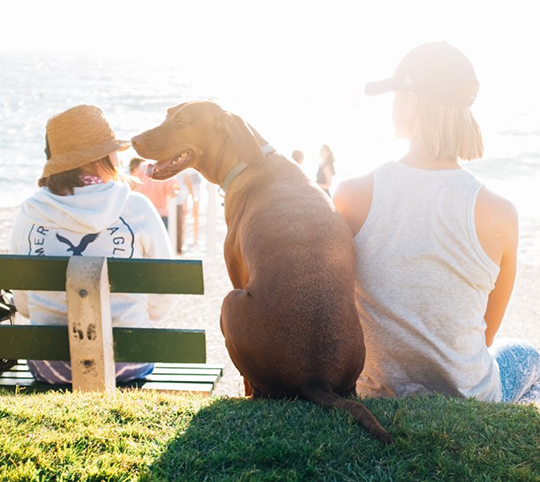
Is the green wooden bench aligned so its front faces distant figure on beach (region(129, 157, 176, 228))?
yes

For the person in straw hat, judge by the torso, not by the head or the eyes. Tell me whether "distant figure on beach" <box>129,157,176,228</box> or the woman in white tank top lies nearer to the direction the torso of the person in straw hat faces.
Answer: the distant figure on beach

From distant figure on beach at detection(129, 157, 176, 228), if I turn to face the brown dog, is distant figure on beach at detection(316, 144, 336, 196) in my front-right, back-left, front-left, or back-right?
back-left

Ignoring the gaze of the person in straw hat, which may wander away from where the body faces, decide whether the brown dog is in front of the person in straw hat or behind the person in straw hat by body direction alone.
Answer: behind

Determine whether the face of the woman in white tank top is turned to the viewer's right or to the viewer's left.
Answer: to the viewer's left

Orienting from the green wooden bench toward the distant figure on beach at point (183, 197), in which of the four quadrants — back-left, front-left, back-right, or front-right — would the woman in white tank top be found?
back-right

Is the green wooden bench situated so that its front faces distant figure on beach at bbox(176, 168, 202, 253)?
yes

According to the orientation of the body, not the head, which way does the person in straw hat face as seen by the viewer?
away from the camera

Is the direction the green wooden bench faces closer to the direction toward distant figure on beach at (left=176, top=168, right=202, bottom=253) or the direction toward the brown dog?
the distant figure on beach

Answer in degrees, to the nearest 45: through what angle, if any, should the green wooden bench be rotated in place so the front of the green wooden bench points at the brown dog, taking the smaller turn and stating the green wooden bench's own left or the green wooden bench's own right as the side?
approximately 135° to the green wooden bench's own right

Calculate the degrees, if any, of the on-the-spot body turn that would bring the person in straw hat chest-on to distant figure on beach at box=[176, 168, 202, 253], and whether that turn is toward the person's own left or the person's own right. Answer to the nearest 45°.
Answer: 0° — they already face them

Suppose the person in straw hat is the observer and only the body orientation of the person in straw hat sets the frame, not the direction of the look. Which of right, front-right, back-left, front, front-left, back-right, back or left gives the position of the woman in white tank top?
back-right

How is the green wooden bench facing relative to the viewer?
away from the camera
